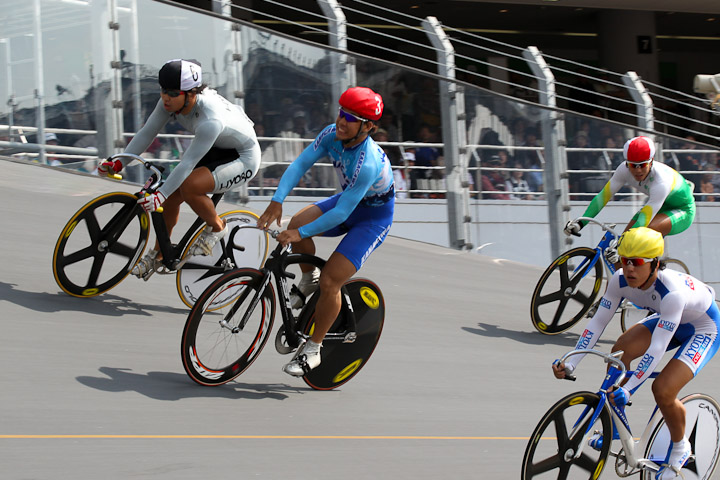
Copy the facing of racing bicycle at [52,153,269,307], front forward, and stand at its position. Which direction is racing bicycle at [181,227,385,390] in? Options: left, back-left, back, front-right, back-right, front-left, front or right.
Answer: left

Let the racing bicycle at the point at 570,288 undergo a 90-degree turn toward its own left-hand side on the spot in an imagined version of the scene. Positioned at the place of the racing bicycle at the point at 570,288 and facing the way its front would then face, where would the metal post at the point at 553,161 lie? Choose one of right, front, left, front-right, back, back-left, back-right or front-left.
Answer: back-left

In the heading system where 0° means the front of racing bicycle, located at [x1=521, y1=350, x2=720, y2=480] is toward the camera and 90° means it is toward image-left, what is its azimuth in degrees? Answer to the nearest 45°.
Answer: approximately 45°

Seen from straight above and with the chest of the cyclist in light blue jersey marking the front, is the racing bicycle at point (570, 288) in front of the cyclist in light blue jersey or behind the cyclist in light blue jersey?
behind

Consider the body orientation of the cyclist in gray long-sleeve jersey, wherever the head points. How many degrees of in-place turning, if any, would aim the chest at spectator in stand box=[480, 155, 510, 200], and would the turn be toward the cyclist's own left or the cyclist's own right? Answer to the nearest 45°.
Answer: approximately 180°

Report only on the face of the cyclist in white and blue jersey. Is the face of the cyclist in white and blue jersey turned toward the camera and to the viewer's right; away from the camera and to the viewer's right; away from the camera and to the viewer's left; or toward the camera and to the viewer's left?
toward the camera and to the viewer's left

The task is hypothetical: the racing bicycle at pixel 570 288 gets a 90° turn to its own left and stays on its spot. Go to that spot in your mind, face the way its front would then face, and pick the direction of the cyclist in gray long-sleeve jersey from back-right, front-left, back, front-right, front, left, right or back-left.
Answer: right

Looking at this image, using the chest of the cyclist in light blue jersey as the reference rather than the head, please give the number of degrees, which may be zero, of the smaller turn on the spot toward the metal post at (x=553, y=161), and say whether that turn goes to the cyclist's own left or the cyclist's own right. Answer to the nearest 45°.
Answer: approximately 180°

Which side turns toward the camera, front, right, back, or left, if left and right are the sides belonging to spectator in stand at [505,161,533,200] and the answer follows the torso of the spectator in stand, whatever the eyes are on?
front

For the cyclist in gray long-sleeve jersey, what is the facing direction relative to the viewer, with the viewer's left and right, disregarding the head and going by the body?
facing the viewer and to the left of the viewer

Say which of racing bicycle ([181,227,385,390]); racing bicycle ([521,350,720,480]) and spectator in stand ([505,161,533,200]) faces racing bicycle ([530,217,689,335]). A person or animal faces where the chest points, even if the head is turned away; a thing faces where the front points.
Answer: the spectator in stand

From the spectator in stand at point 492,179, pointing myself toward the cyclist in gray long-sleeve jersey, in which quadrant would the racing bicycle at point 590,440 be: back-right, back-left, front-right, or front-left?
front-left

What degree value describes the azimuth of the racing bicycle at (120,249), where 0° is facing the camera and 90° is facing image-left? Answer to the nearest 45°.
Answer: approximately 45°

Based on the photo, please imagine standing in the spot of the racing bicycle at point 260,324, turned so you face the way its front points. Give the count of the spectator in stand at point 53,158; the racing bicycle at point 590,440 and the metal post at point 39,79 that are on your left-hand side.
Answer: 1

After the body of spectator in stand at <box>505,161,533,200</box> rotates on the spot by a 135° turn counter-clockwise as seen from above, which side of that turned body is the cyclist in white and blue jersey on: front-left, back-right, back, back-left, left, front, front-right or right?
back-right

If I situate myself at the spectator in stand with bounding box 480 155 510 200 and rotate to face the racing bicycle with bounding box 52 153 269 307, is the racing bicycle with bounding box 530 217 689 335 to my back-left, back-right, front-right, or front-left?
front-left

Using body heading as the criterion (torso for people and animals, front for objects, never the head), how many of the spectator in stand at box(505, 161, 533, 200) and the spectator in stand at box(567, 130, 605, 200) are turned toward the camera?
2

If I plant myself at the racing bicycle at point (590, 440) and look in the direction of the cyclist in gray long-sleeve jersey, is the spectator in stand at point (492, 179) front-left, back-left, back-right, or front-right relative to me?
front-right
